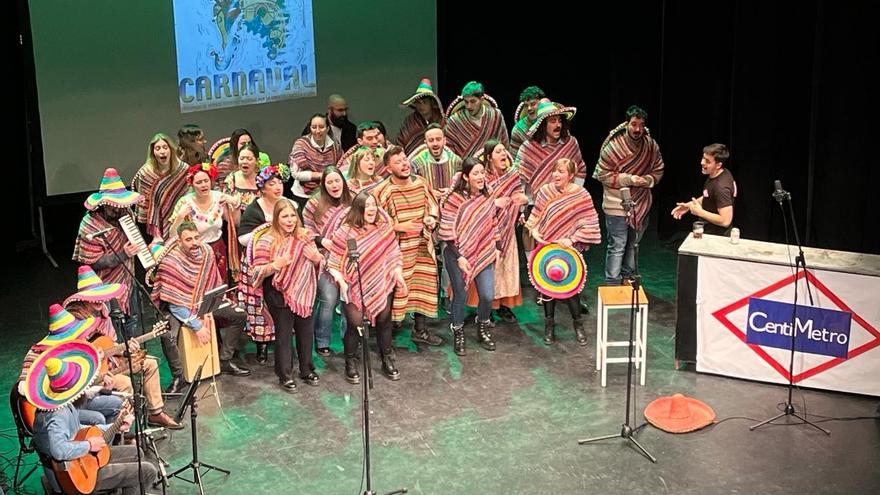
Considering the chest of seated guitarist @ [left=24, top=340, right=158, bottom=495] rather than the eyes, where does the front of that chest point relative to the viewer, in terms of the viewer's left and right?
facing to the right of the viewer

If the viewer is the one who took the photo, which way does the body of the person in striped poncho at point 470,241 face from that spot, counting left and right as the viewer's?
facing the viewer and to the right of the viewer

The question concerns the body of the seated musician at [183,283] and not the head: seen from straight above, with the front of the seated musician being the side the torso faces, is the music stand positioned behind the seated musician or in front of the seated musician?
in front

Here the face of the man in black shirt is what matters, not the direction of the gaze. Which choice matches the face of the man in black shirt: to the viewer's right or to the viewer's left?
to the viewer's left

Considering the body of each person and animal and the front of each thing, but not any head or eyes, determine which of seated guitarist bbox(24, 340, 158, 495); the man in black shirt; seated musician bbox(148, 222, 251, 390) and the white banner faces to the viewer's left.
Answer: the man in black shirt

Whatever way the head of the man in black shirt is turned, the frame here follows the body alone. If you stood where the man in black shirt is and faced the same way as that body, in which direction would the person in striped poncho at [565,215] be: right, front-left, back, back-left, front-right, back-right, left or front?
front

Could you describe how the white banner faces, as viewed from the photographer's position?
facing the viewer

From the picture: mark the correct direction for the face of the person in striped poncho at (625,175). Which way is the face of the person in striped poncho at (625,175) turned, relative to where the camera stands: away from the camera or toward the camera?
toward the camera

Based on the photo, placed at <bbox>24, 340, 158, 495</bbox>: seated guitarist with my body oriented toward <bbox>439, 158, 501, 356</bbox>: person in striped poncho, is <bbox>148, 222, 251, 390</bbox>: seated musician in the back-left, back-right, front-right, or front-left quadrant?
front-left

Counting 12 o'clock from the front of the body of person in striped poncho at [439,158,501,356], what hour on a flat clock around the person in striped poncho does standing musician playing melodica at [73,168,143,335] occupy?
The standing musician playing melodica is roughly at 4 o'clock from the person in striped poncho.

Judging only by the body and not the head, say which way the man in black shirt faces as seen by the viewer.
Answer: to the viewer's left

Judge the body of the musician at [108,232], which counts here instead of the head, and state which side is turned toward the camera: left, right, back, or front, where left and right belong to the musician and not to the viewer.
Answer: right

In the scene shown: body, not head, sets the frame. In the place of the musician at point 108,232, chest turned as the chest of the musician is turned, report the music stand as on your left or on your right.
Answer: on your right

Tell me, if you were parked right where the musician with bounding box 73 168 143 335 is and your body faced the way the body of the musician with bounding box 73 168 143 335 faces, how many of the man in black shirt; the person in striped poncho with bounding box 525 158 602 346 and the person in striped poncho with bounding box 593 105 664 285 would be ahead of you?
3
